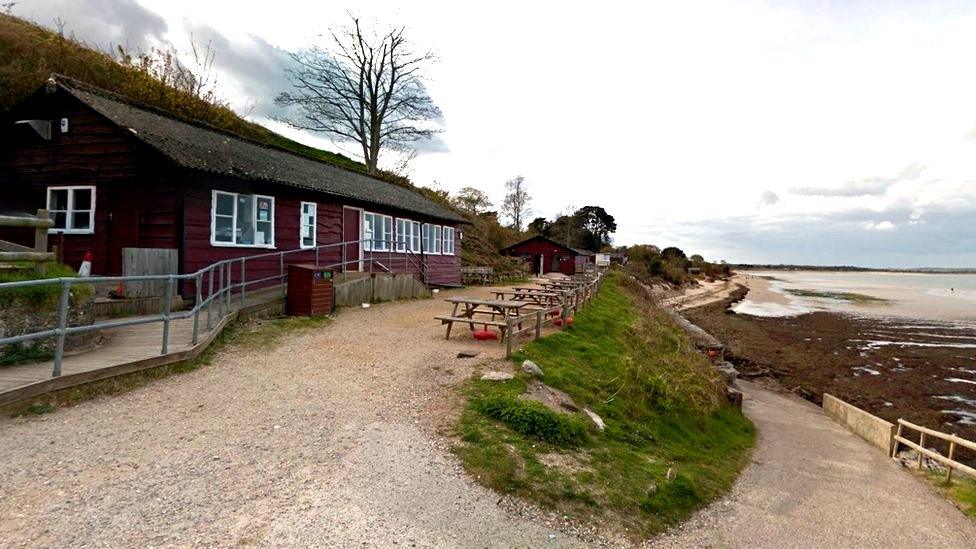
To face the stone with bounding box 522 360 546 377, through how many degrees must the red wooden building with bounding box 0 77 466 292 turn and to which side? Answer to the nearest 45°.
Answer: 0° — it already faces it

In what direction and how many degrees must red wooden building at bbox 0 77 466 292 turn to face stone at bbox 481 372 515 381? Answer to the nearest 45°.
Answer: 0° — it already faces it

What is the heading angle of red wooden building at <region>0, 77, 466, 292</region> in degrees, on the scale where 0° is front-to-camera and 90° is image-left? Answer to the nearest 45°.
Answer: approximately 315°

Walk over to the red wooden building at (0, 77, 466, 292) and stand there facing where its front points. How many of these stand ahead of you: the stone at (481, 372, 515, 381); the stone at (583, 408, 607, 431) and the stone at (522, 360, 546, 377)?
3

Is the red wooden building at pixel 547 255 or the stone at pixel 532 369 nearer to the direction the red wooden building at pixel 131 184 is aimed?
the stone

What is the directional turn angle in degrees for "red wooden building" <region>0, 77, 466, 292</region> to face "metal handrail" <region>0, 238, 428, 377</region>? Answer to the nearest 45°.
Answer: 0° — it already faces it

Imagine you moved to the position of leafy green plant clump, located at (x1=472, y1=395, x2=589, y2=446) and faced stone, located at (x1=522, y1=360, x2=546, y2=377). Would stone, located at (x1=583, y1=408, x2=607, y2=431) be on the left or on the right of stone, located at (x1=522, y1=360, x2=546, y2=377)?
right

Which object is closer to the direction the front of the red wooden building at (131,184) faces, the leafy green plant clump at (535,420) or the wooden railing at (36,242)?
the leafy green plant clump
